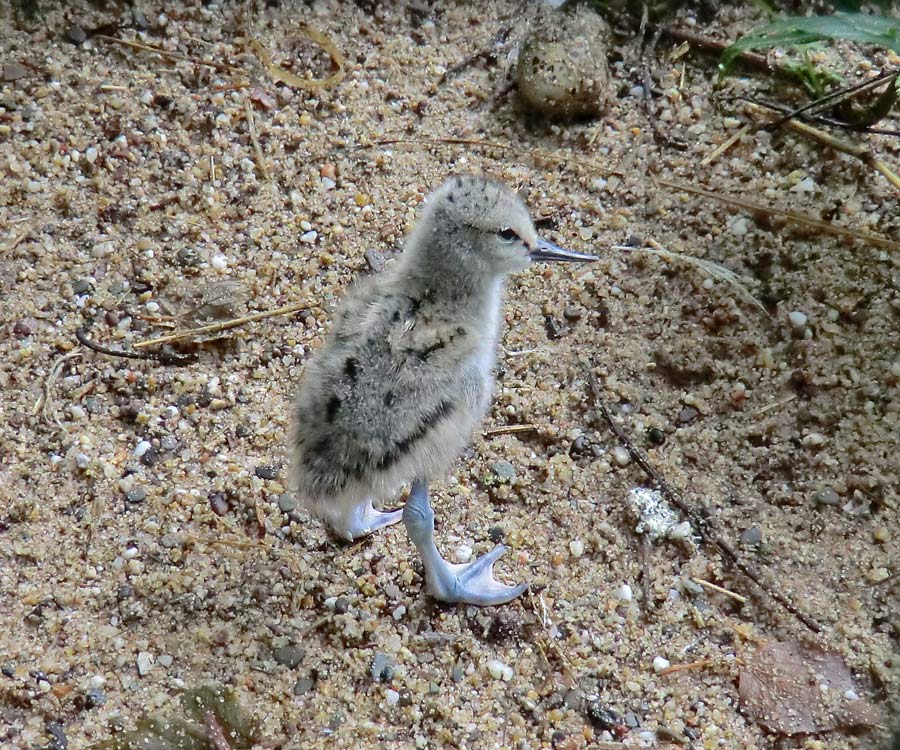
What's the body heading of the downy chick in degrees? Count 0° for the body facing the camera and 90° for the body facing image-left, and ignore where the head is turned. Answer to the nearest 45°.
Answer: approximately 270°

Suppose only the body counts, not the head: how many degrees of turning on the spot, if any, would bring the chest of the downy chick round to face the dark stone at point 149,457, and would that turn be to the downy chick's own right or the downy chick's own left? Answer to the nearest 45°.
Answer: approximately 180°

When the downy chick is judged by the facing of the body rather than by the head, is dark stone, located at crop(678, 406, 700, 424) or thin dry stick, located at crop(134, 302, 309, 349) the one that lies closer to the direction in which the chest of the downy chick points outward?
the dark stone

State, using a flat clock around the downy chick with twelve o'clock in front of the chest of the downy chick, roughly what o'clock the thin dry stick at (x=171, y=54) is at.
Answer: The thin dry stick is roughly at 8 o'clock from the downy chick.

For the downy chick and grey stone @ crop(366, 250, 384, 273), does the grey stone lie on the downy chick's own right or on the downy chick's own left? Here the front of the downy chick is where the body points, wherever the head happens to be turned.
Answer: on the downy chick's own left

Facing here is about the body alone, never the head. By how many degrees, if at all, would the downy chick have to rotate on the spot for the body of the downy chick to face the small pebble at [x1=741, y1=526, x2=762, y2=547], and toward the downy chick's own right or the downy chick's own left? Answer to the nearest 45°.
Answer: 0° — it already faces it

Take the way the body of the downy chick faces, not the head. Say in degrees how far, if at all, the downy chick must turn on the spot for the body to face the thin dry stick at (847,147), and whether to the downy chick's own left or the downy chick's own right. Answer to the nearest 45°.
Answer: approximately 45° to the downy chick's own left
